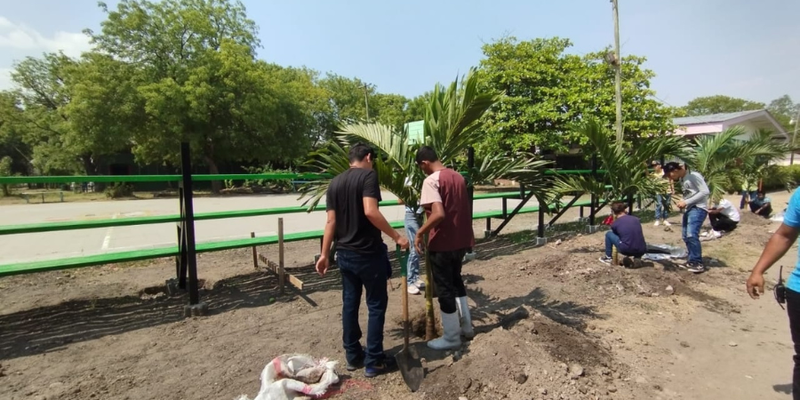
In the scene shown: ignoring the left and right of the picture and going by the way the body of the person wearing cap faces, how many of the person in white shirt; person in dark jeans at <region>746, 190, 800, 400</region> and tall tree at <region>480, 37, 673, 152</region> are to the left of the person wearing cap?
1

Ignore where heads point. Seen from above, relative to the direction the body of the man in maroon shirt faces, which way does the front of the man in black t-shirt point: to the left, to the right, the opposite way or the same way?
to the right

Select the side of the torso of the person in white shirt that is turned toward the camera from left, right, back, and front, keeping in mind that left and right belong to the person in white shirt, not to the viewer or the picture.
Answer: left

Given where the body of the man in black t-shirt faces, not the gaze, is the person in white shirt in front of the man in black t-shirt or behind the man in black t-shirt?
in front

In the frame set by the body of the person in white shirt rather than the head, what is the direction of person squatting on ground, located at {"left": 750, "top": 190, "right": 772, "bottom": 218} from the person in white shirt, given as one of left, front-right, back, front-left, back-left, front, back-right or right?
right

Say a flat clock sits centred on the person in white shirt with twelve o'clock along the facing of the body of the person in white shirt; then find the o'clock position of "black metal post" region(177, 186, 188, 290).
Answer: The black metal post is roughly at 10 o'clock from the person in white shirt.

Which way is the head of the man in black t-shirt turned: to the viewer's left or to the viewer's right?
to the viewer's right

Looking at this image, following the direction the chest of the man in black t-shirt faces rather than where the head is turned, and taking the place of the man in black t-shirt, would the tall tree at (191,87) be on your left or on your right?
on your left

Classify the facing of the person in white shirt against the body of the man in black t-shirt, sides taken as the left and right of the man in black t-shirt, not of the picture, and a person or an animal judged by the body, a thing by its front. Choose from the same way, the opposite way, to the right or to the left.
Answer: to the left

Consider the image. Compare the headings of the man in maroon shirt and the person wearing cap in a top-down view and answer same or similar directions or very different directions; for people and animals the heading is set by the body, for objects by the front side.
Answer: same or similar directions

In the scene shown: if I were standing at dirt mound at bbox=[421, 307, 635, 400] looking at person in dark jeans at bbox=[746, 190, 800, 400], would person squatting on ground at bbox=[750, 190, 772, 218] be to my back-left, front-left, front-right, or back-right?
front-left

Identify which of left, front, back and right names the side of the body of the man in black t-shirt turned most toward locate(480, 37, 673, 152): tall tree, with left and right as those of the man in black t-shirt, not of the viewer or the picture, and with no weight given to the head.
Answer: front

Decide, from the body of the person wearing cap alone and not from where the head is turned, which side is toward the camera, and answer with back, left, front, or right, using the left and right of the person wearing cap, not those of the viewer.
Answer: left
